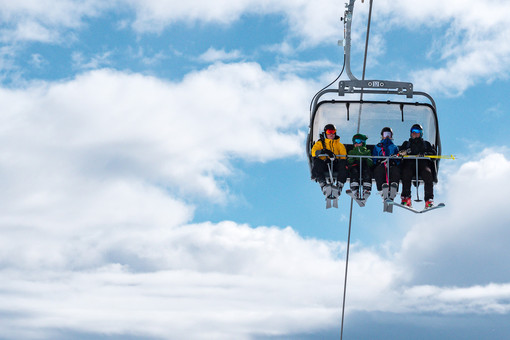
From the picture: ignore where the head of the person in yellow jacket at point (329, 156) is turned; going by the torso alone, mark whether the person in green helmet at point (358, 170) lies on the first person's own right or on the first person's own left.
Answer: on the first person's own left

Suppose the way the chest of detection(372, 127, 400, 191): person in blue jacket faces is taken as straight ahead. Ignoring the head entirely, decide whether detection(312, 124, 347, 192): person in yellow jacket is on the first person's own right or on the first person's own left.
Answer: on the first person's own right

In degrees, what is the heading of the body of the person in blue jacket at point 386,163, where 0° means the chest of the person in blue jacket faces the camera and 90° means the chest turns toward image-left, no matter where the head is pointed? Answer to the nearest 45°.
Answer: approximately 0°

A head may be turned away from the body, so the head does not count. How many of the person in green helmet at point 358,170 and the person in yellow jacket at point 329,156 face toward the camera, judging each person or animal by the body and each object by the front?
2

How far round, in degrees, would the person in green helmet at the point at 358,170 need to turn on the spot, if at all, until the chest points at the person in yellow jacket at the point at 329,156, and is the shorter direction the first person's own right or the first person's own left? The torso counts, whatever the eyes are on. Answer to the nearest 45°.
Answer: approximately 90° to the first person's own right

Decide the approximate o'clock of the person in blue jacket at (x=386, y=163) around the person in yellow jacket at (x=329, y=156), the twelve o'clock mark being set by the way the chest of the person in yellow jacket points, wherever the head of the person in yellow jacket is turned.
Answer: The person in blue jacket is roughly at 9 o'clock from the person in yellow jacket.

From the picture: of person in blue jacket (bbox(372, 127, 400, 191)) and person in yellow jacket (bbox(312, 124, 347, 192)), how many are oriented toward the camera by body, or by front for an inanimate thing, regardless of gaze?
2
